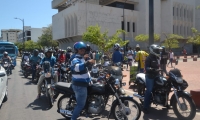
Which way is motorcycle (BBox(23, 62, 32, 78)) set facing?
toward the camera

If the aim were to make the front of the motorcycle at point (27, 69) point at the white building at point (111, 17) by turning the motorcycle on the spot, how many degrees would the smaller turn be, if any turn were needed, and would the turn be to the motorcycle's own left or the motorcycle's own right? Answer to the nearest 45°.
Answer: approximately 135° to the motorcycle's own left

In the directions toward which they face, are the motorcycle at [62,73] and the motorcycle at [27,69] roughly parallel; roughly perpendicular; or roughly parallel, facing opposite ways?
roughly parallel

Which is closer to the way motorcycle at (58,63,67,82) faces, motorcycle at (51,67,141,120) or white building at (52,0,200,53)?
the motorcycle

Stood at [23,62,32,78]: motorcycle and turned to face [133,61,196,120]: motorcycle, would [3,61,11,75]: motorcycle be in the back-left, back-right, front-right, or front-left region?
back-right

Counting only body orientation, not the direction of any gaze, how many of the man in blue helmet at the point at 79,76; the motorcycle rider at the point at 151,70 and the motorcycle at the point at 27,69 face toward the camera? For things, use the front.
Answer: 1
